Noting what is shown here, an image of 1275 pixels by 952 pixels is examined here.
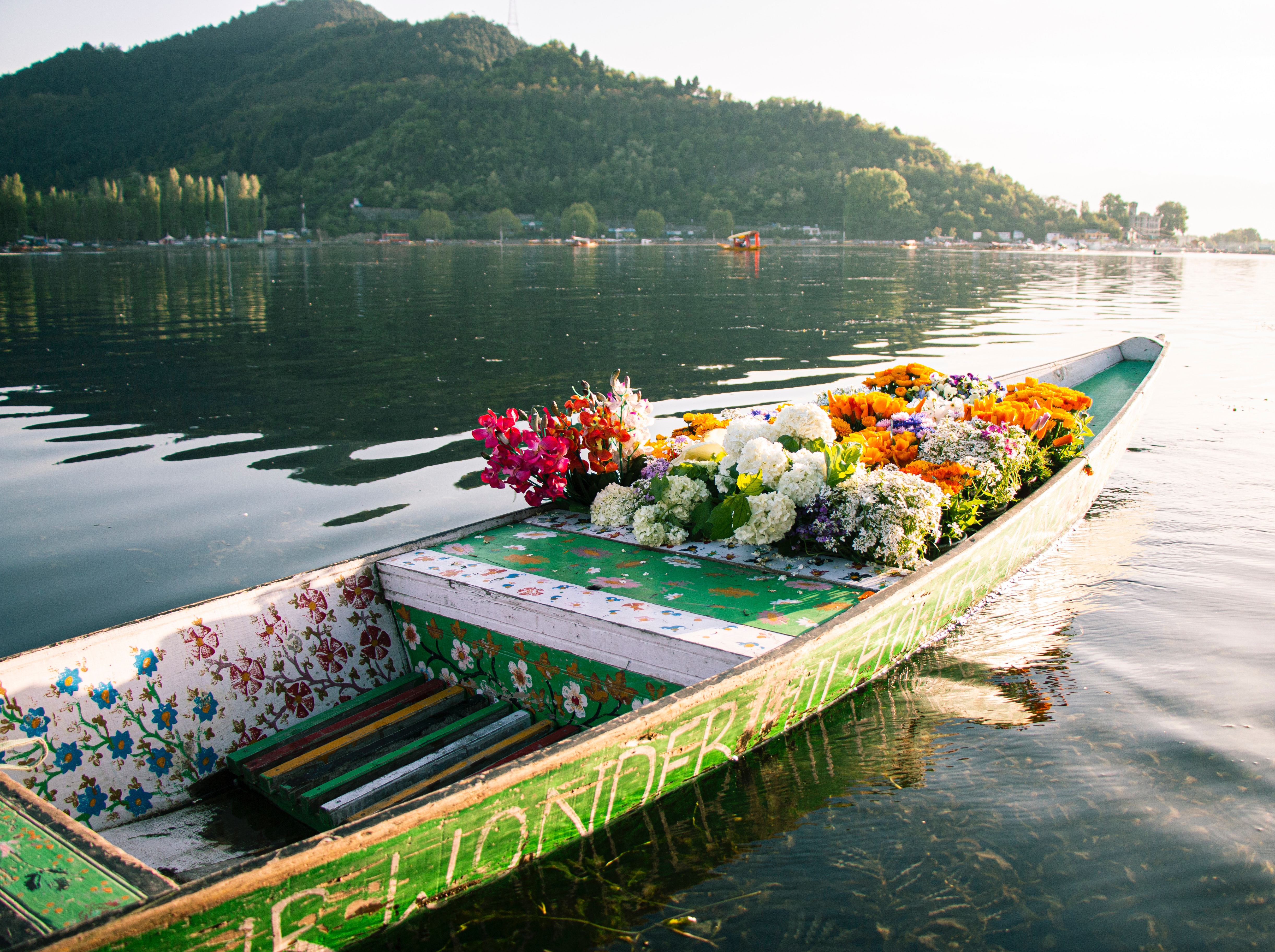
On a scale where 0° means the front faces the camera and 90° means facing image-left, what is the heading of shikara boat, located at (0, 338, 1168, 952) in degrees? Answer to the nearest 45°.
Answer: approximately 225°
